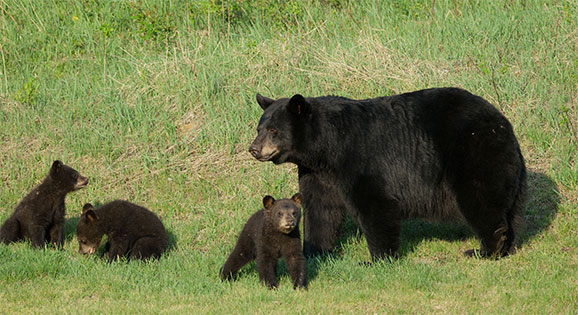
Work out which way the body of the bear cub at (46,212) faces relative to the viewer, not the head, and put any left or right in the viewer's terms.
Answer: facing to the right of the viewer

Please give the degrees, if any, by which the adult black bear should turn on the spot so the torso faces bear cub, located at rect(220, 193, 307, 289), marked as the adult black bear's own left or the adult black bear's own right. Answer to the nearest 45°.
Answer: approximately 45° to the adult black bear's own left

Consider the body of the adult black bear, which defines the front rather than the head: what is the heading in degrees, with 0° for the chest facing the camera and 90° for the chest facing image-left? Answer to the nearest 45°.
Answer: approximately 90°

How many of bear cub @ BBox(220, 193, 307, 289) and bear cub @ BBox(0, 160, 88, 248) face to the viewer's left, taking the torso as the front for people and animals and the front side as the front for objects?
0

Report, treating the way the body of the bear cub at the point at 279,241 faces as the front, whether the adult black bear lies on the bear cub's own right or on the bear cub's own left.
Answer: on the bear cub's own left

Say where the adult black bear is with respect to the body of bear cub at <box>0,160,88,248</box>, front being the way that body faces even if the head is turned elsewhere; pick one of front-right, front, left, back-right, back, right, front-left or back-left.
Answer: front-right

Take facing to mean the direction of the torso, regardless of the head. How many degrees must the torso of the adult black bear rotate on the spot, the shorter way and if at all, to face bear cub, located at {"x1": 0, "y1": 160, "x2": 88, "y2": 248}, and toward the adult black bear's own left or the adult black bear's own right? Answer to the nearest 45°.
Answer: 0° — it already faces it
